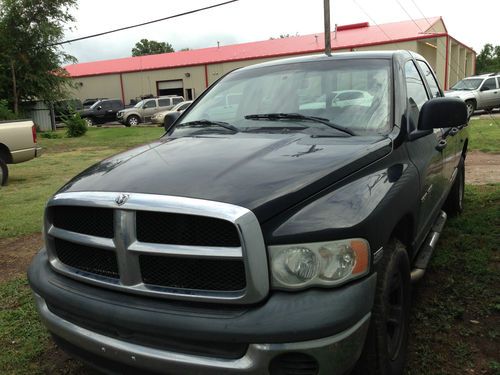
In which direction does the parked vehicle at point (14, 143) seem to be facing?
to the viewer's left

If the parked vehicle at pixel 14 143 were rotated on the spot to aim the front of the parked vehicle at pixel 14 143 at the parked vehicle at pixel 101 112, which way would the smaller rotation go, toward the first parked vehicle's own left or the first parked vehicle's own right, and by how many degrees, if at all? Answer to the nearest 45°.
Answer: approximately 90° to the first parked vehicle's own right

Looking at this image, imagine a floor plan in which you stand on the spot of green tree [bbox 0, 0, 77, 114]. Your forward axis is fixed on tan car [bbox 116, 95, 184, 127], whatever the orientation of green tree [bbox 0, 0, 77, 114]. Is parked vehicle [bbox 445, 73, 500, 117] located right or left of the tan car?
right

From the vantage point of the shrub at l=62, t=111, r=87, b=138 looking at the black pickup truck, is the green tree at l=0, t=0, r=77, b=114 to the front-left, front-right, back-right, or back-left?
back-right

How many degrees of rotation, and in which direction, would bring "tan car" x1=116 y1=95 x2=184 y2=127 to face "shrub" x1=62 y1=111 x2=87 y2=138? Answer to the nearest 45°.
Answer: approximately 45° to its left

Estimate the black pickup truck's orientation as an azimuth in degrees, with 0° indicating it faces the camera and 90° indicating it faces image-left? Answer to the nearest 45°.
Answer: approximately 45°

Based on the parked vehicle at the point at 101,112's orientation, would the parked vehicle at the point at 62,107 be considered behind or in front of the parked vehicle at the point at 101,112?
in front

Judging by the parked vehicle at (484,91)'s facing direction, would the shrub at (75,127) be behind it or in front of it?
in front

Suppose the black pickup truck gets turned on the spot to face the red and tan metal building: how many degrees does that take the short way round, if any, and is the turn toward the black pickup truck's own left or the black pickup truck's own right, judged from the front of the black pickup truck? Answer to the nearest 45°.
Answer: approximately 135° to the black pickup truck's own right

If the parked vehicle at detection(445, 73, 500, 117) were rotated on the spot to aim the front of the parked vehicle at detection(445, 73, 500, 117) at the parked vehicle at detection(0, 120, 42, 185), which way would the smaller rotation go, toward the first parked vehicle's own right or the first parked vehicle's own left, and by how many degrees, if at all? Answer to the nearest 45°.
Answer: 0° — it already faces it

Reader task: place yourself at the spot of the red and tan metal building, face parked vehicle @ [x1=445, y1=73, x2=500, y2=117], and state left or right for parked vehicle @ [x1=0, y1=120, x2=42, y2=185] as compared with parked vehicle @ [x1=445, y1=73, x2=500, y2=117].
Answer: right
